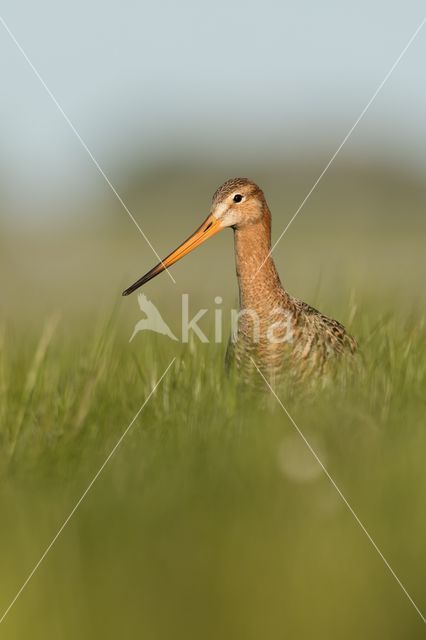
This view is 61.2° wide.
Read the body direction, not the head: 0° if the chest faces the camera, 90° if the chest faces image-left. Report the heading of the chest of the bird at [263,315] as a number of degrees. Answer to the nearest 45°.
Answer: approximately 45°
